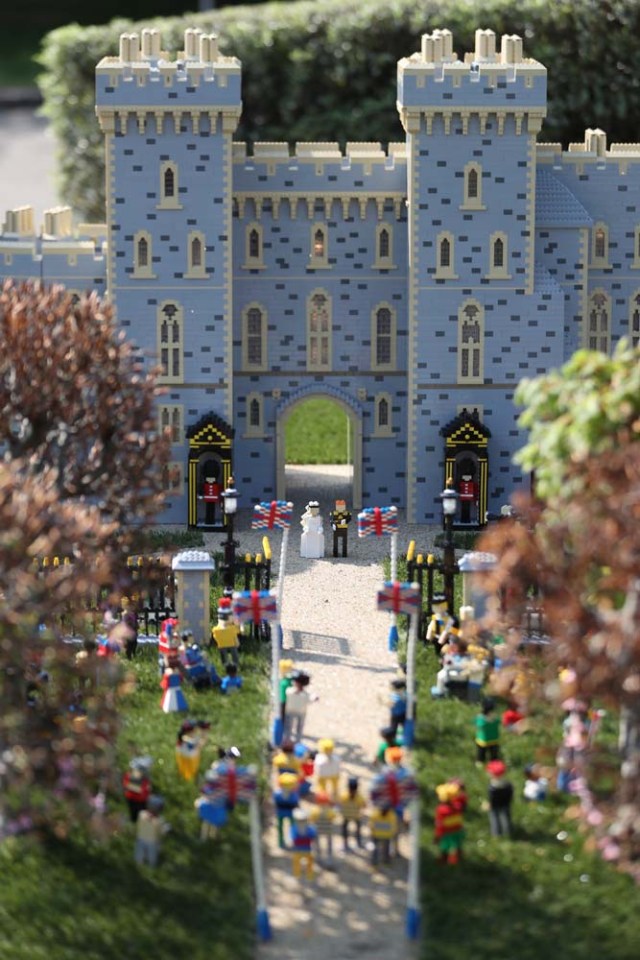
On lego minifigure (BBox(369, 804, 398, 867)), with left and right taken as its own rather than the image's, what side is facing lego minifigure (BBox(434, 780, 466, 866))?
right

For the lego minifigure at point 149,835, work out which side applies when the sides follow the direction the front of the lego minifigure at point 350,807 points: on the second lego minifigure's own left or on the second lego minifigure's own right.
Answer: on the second lego minifigure's own left

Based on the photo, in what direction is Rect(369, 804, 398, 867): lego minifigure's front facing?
away from the camera

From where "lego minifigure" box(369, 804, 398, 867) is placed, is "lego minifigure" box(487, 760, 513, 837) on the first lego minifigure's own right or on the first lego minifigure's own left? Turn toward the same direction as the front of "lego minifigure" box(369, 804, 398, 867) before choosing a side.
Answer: on the first lego minifigure's own right

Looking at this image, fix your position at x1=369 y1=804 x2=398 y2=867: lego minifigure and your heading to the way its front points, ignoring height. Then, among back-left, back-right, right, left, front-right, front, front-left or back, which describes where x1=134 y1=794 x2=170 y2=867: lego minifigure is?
left

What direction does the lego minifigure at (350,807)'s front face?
away from the camera

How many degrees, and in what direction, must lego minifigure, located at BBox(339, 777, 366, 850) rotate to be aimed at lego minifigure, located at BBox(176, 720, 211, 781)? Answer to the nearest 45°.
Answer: approximately 45° to its left

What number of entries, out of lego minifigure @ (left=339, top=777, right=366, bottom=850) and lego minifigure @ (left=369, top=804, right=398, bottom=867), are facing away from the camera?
2

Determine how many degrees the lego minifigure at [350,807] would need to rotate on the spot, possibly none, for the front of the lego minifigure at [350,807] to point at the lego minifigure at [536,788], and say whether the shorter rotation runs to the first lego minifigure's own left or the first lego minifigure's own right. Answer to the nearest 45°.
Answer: approximately 45° to the first lego minifigure's own right

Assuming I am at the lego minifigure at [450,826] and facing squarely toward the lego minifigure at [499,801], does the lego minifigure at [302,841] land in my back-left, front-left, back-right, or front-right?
back-left

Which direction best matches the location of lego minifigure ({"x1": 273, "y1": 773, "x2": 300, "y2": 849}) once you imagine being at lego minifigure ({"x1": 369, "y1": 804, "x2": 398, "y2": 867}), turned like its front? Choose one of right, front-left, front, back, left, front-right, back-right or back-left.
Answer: left
